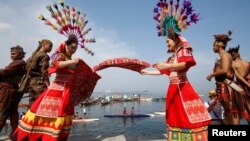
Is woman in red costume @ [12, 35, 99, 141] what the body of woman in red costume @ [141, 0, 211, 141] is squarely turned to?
yes

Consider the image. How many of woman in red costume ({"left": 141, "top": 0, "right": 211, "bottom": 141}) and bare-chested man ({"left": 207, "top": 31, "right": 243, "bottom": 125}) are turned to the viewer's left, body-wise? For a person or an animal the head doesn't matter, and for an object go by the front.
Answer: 2

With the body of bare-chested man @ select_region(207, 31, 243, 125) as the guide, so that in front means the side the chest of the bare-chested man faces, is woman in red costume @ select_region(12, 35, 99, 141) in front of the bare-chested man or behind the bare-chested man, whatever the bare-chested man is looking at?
in front

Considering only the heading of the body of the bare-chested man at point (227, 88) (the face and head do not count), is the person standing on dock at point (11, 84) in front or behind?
in front

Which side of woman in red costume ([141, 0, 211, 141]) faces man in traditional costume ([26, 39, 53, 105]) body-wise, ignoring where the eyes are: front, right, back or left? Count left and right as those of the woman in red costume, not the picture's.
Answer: front

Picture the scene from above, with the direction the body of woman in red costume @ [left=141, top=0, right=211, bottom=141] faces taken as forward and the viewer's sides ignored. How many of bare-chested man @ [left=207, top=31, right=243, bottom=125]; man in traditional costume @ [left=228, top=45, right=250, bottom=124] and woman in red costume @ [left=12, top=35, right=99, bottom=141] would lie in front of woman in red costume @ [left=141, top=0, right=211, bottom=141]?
1

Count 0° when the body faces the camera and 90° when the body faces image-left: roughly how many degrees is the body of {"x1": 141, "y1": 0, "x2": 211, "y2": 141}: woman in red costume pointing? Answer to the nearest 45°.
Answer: approximately 90°

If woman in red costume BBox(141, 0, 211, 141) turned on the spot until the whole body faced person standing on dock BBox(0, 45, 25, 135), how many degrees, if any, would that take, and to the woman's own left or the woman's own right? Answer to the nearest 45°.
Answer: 0° — they already face them

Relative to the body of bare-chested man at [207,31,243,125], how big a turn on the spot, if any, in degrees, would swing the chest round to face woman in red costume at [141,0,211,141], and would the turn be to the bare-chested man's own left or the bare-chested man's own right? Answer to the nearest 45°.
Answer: approximately 45° to the bare-chested man's own left

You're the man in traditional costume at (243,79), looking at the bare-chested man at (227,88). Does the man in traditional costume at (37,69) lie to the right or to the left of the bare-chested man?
right

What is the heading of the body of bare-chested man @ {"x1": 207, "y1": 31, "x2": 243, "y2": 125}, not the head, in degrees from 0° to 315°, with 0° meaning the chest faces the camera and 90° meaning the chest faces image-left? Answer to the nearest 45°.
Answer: approximately 90°
